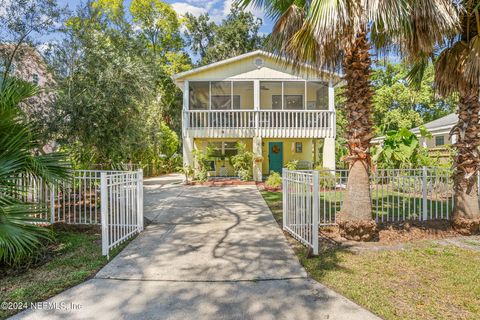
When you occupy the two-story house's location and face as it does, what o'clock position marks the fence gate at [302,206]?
The fence gate is roughly at 12 o'clock from the two-story house.

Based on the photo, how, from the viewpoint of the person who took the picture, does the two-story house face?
facing the viewer

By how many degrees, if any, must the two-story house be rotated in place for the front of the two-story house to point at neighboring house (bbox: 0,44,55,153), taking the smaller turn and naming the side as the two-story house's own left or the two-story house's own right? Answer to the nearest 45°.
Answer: approximately 45° to the two-story house's own right

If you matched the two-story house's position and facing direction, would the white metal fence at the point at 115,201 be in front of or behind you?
in front

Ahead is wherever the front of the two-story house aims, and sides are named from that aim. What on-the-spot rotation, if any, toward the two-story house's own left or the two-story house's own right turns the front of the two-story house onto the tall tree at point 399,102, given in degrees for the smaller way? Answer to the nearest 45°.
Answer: approximately 135° to the two-story house's own left

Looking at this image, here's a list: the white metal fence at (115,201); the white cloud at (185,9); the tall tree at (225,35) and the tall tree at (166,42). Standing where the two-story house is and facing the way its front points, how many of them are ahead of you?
1

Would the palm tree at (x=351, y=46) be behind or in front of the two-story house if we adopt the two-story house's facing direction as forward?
in front

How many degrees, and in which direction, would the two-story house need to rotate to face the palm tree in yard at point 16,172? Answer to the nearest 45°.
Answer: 0° — it already faces it

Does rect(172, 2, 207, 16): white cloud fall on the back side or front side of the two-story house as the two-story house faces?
on the back side

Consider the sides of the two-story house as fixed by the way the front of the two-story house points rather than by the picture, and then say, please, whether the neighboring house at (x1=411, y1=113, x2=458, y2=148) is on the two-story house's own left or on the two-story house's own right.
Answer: on the two-story house's own left

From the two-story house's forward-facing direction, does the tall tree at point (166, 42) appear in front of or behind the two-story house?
behind

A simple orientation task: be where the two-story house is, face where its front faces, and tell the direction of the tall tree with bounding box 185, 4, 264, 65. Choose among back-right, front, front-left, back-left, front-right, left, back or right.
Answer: back

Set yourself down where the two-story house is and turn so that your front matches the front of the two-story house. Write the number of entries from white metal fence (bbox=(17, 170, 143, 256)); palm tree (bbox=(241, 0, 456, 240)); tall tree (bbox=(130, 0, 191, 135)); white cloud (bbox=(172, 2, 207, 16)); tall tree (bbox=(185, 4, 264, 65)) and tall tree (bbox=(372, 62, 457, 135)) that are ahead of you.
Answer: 2
